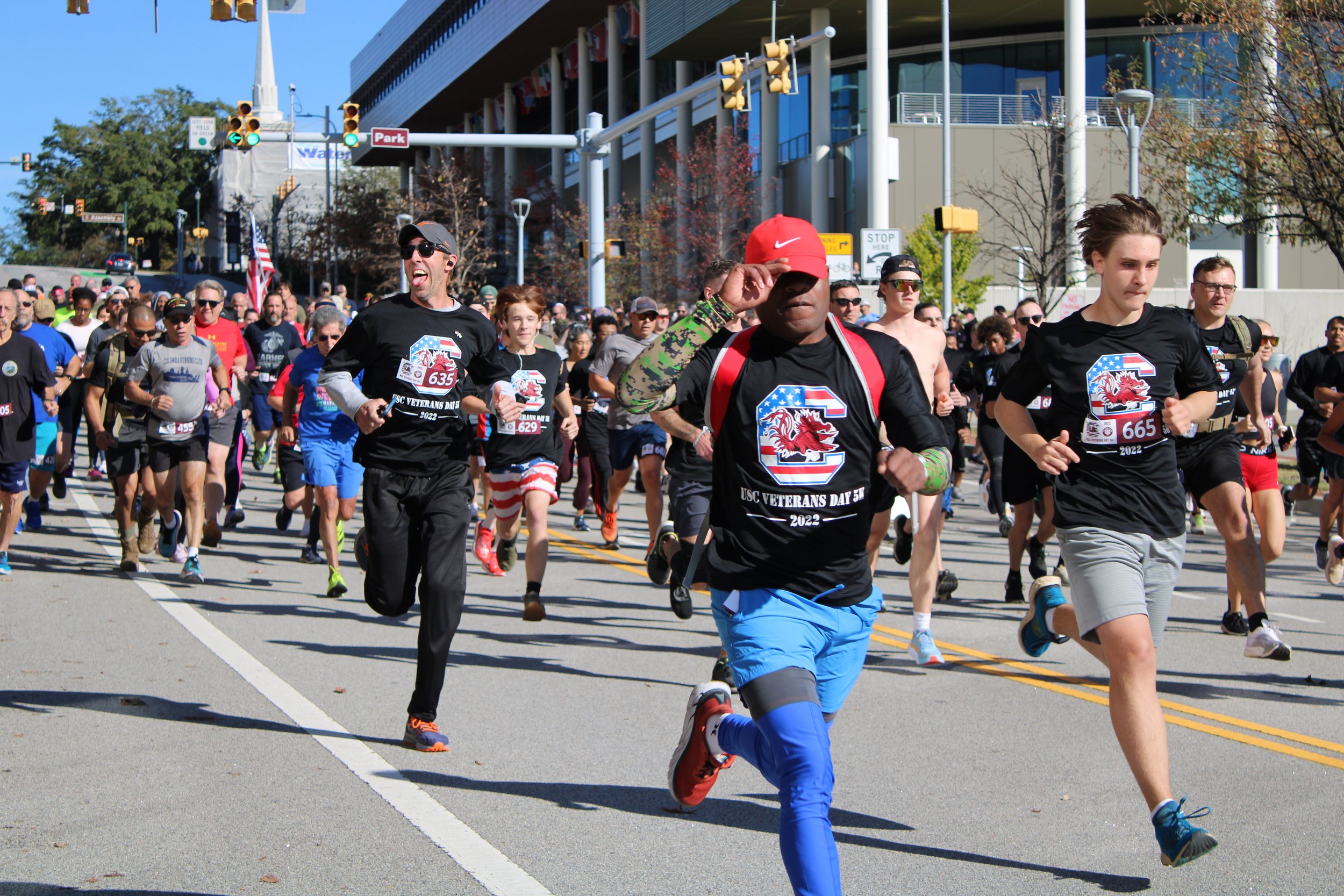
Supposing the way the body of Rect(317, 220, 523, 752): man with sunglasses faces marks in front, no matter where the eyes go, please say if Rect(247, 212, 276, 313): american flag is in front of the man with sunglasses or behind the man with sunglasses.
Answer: behind

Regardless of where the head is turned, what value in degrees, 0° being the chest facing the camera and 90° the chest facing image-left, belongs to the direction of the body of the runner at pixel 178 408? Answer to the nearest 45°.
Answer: approximately 0°

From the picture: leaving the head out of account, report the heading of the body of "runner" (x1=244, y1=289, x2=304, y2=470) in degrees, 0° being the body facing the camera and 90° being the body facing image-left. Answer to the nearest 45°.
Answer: approximately 0°

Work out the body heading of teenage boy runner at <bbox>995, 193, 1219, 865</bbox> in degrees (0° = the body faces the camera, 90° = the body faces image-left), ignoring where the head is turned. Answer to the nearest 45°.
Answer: approximately 315°

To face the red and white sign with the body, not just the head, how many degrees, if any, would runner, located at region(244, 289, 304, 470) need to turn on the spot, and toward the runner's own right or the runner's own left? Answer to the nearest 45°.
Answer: approximately 180°

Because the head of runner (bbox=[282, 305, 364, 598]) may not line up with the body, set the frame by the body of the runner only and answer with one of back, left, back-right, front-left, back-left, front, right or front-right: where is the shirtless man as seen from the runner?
front-left

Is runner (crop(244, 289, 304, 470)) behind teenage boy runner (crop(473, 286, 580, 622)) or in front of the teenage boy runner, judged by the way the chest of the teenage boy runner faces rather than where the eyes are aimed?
behind

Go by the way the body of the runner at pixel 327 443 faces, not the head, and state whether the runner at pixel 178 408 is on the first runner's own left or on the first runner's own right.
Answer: on the first runner's own right

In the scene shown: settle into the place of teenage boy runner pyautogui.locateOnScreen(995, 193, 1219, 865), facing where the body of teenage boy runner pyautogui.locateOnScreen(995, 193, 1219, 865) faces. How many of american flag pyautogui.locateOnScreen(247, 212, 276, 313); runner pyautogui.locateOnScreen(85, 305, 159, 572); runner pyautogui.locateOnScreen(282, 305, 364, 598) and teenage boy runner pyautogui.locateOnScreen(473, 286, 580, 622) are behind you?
4
